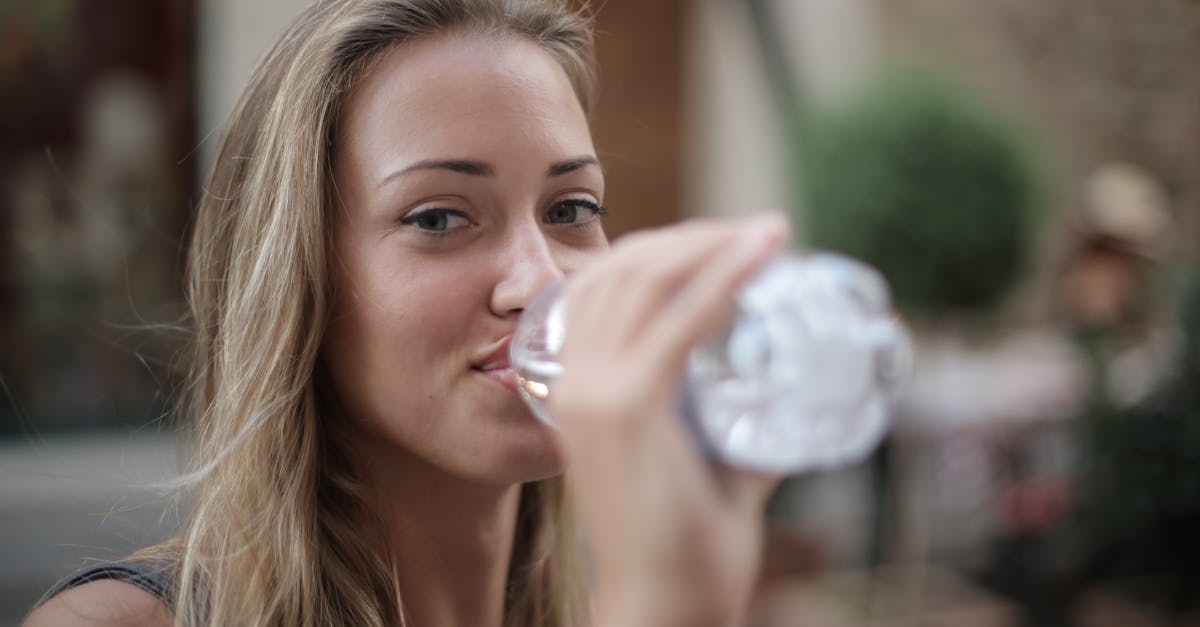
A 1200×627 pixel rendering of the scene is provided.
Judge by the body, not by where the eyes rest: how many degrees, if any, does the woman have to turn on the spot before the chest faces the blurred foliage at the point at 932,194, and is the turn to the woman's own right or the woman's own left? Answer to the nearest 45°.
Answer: approximately 90° to the woman's own left

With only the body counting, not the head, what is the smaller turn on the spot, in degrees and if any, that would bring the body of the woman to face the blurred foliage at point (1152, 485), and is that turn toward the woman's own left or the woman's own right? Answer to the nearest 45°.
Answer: approximately 90° to the woman's own left

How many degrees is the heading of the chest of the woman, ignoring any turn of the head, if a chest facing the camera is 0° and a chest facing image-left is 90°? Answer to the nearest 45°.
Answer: approximately 315°
